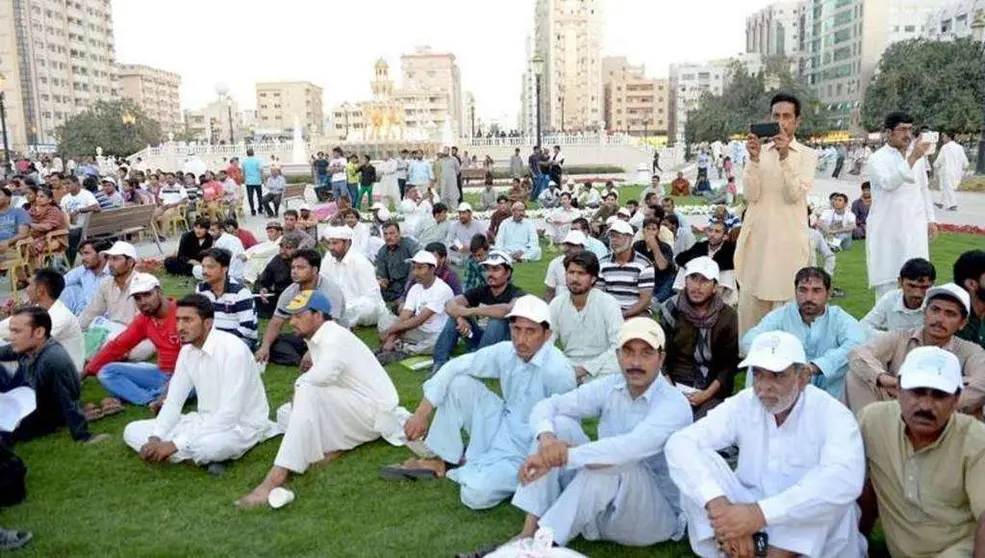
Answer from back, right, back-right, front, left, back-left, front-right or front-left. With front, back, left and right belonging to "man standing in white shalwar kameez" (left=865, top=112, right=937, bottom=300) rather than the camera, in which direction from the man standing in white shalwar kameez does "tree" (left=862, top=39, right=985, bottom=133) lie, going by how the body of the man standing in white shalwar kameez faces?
back-left

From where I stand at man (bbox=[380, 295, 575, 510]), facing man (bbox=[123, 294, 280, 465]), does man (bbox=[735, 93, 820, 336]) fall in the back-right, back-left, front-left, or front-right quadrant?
back-right

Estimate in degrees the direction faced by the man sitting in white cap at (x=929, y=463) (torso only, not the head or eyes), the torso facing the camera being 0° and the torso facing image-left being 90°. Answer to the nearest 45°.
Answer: approximately 0°

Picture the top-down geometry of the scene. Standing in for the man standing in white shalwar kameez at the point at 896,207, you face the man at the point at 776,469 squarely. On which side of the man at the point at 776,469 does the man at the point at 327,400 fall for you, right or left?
right

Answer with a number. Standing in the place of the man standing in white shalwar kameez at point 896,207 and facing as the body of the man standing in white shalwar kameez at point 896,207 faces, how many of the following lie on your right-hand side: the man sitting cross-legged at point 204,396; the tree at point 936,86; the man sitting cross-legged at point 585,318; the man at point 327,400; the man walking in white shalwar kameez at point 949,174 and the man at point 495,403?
4

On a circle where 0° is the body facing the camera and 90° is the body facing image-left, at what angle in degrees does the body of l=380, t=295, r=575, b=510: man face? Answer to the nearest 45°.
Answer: approximately 45°

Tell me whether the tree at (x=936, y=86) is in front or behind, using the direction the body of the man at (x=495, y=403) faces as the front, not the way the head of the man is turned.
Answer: behind
